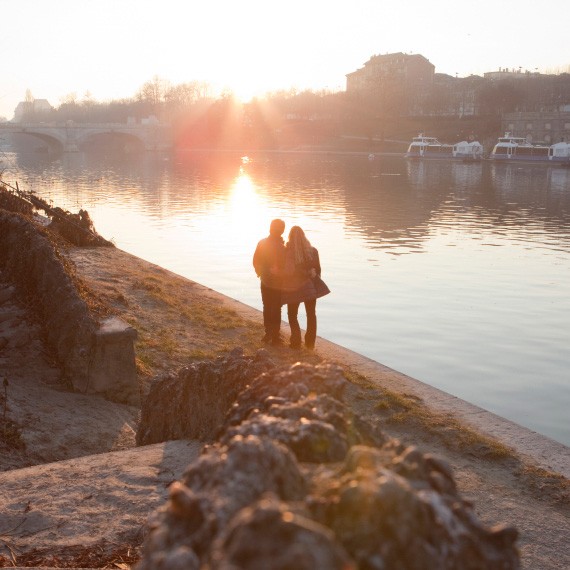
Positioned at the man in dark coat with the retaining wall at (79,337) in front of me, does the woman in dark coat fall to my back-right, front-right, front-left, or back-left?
back-left

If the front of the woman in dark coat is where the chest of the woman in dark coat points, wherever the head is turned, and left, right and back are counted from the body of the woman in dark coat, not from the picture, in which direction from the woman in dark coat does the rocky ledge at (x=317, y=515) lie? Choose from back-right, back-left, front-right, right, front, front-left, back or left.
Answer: back

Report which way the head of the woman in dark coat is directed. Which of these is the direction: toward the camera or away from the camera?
away from the camera

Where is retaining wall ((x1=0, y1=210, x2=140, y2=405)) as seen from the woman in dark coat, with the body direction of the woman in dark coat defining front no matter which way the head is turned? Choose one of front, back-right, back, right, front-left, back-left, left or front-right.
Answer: back-left

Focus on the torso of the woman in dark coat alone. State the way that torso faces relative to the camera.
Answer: away from the camera
